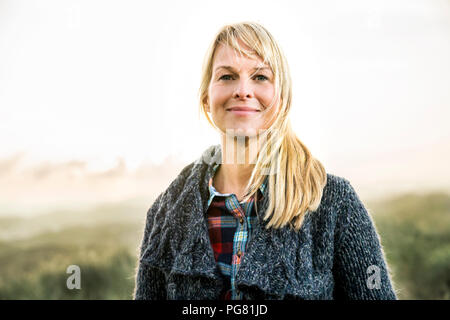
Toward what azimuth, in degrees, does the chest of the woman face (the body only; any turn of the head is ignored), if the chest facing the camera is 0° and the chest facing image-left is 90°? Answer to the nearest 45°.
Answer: approximately 0°
